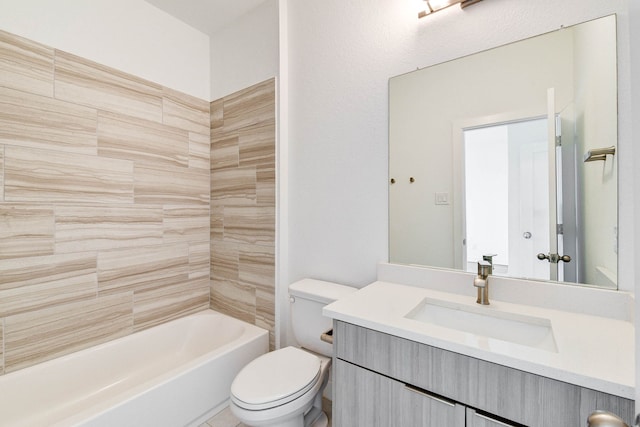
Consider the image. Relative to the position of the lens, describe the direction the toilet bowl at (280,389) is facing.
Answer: facing the viewer and to the left of the viewer

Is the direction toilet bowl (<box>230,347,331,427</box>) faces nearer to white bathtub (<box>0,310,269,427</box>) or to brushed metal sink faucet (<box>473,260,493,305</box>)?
the white bathtub

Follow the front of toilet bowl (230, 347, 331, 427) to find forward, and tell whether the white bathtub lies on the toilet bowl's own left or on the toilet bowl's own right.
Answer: on the toilet bowl's own right

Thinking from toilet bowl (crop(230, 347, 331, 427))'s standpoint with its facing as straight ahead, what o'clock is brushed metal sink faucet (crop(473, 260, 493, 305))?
The brushed metal sink faucet is roughly at 8 o'clock from the toilet bowl.
